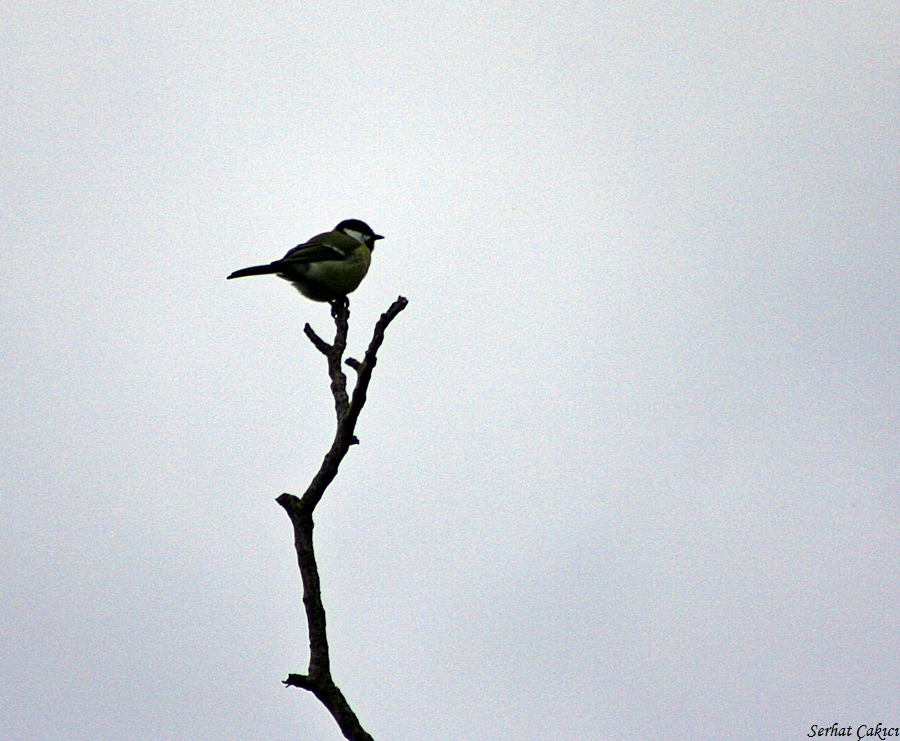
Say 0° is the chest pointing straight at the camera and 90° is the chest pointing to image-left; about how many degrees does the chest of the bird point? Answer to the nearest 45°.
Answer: approximately 270°
